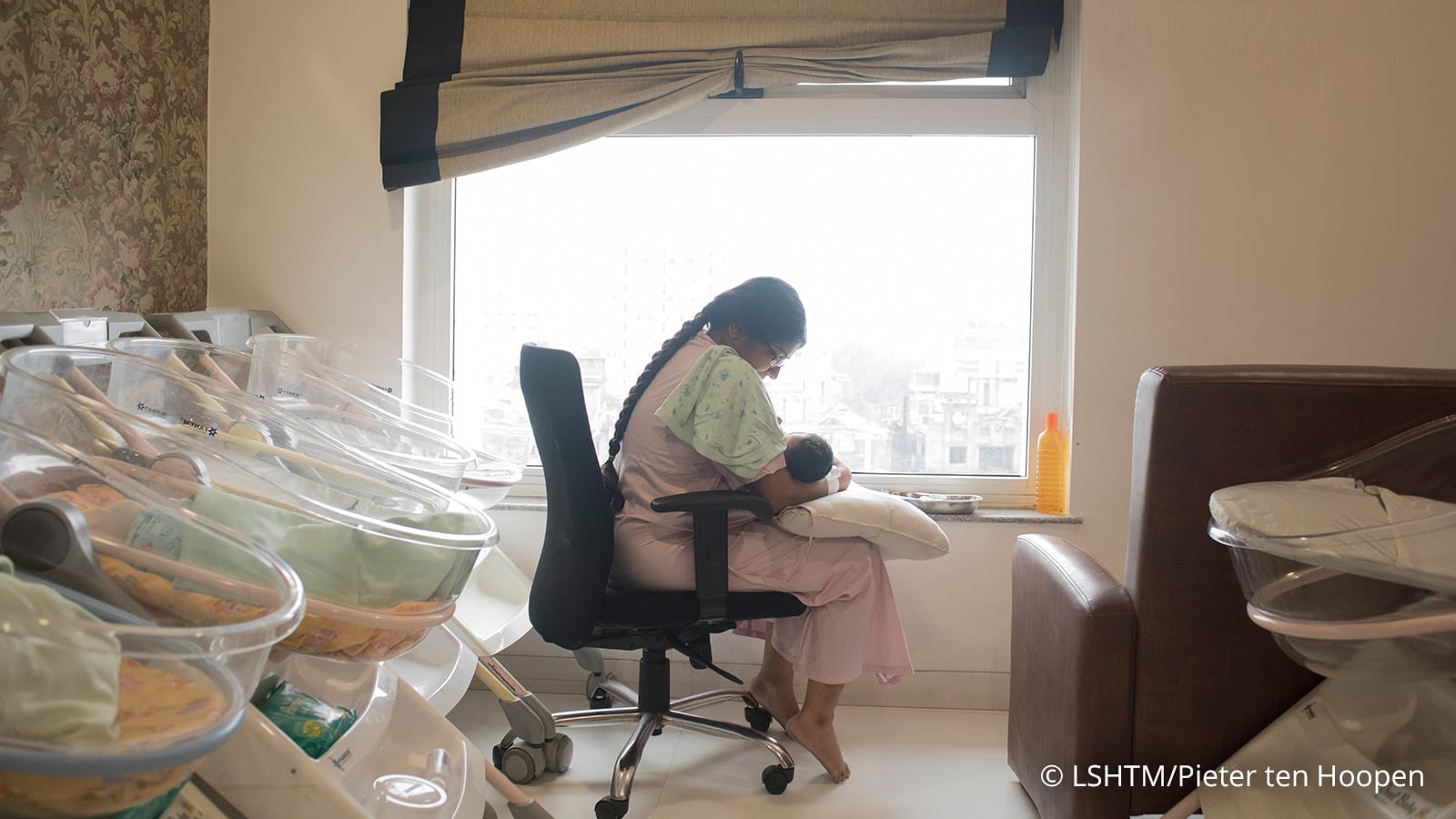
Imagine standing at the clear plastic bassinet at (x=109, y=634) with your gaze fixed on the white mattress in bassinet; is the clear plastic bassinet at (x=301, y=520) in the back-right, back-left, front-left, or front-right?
front-left

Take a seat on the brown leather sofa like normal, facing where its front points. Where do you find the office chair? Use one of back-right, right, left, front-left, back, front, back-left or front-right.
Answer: front-left

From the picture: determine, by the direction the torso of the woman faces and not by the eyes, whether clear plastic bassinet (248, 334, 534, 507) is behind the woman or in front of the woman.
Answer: behind

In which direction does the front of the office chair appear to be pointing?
to the viewer's right

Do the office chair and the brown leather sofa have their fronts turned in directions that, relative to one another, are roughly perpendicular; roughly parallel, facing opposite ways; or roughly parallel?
roughly perpendicular

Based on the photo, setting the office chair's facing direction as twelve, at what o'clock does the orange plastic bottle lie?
The orange plastic bottle is roughly at 11 o'clock from the office chair.

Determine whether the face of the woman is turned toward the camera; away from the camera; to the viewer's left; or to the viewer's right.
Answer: to the viewer's right

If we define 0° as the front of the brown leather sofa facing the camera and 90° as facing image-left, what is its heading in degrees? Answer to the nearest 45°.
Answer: approximately 135°

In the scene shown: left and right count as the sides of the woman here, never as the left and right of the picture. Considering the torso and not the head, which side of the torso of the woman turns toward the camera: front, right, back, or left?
right

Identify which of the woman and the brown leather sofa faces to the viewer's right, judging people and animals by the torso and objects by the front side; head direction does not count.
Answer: the woman

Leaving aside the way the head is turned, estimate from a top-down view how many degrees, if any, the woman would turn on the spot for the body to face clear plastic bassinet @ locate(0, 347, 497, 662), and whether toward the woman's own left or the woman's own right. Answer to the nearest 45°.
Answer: approximately 135° to the woman's own right

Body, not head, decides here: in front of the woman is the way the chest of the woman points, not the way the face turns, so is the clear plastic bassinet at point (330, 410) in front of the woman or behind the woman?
behind
